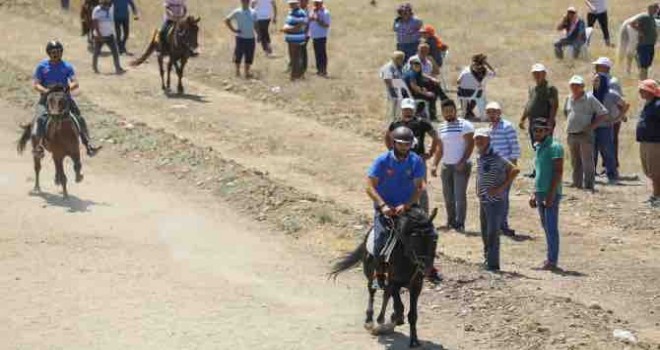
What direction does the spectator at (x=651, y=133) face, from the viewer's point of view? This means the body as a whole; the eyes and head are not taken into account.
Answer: to the viewer's left

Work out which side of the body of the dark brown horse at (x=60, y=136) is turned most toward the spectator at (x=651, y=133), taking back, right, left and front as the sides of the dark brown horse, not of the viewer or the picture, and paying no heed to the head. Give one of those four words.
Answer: left

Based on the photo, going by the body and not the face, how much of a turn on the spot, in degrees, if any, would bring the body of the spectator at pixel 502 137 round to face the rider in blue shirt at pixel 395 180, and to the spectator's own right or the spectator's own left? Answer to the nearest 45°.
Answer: approximately 45° to the spectator's own left

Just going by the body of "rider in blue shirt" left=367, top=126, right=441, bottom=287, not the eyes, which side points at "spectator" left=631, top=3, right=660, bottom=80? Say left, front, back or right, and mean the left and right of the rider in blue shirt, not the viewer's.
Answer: back

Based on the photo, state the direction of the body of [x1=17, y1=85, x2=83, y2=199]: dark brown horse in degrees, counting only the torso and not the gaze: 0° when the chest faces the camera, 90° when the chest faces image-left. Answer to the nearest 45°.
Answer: approximately 0°

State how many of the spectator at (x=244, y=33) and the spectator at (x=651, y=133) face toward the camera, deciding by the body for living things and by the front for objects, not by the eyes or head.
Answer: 1

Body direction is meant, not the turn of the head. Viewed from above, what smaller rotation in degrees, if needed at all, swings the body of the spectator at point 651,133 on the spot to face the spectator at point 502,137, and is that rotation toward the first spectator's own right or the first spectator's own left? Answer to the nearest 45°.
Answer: approximately 45° to the first spectator's own left

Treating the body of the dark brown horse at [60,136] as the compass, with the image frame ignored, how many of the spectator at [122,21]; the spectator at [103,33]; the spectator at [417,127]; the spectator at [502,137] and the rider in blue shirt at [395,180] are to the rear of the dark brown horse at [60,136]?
2
